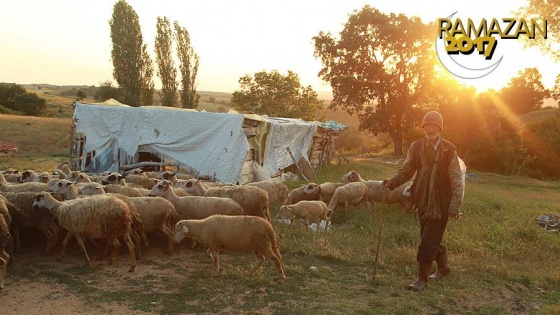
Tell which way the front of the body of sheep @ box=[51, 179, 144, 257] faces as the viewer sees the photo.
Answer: to the viewer's left

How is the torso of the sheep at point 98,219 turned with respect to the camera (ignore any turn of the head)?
to the viewer's left

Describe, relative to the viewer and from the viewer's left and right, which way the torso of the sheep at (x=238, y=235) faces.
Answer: facing to the left of the viewer

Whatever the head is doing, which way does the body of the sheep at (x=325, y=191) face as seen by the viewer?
to the viewer's left

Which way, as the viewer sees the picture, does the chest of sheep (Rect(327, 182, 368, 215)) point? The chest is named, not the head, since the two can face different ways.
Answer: to the viewer's left

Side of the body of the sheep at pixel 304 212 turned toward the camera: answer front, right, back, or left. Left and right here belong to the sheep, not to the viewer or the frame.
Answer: left

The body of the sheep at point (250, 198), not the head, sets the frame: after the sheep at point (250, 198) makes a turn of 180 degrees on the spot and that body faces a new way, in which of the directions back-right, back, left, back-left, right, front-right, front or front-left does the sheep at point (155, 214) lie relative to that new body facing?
back-right

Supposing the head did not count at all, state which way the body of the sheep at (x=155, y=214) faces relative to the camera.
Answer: to the viewer's left

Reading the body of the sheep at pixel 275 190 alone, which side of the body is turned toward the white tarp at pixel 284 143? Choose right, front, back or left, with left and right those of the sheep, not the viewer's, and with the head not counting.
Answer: right

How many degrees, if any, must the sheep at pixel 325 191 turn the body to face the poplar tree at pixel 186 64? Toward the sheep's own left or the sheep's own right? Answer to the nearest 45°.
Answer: approximately 45° to the sheep's own right

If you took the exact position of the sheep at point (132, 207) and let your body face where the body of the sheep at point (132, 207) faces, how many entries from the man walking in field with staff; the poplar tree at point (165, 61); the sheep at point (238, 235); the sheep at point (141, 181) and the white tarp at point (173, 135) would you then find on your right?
3

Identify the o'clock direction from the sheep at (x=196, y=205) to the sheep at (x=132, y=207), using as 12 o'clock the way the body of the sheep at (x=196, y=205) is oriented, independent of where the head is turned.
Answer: the sheep at (x=132, y=207) is roughly at 11 o'clock from the sheep at (x=196, y=205).

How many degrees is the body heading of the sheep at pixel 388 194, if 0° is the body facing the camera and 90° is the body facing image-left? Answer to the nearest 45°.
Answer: approximately 90°

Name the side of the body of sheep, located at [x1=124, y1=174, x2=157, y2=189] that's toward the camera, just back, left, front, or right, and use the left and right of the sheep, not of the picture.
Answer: left

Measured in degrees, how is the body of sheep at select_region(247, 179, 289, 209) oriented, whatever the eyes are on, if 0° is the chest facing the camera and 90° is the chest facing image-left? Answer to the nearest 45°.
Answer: approximately 90°

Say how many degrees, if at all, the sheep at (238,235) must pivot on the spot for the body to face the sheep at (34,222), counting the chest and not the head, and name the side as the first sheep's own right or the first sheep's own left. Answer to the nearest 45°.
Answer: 0° — it already faces it
